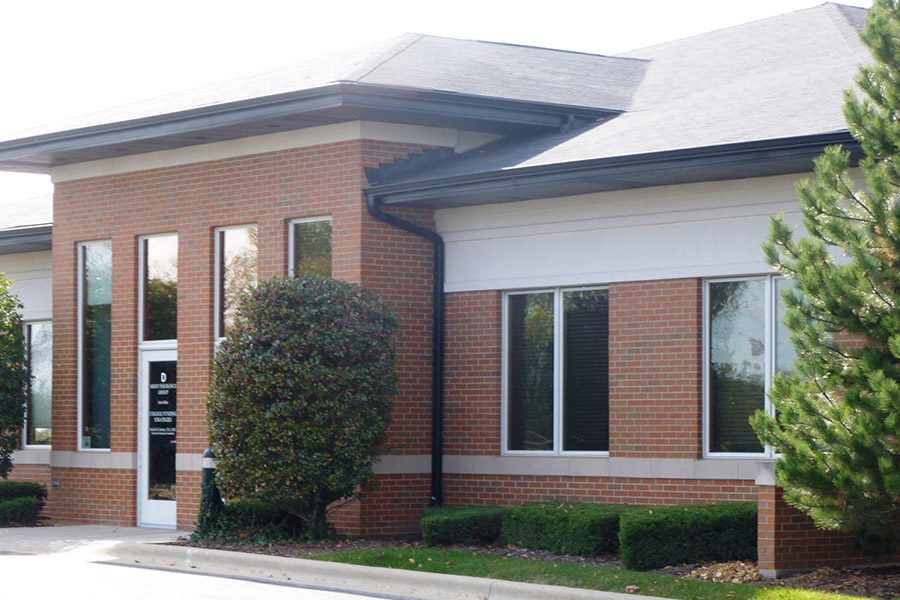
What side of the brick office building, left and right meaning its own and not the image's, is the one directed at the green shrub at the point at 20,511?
right

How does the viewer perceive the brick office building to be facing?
facing the viewer and to the left of the viewer

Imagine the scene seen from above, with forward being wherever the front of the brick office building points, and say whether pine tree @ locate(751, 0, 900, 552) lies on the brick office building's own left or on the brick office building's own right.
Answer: on the brick office building's own left

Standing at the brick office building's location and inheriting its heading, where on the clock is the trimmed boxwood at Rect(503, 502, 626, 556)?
The trimmed boxwood is roughly at 10 o'clock from the brick office building.
